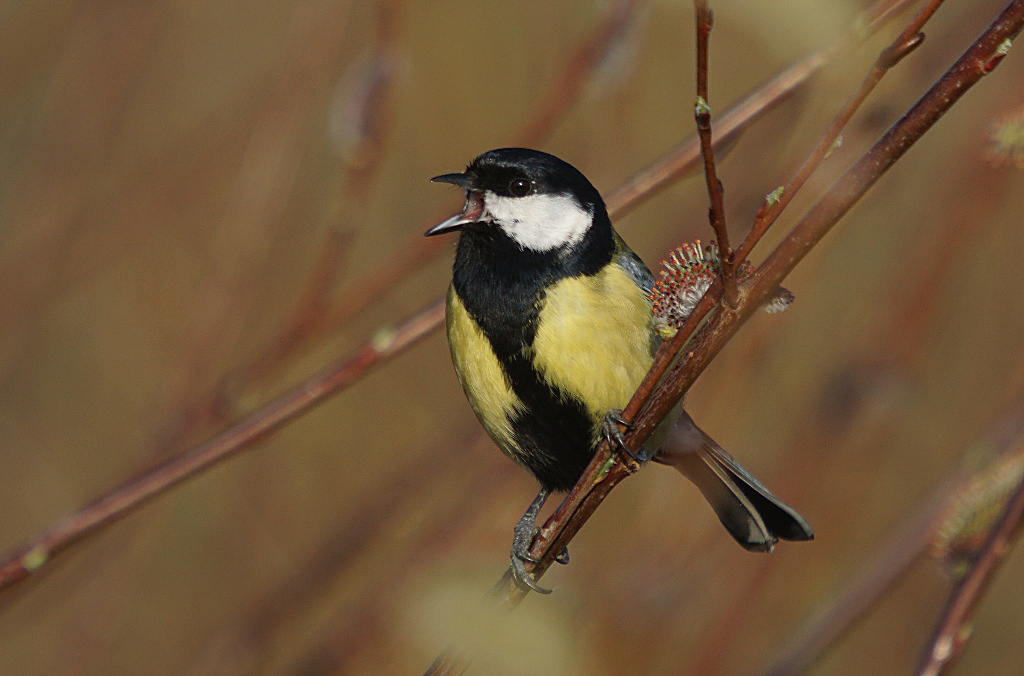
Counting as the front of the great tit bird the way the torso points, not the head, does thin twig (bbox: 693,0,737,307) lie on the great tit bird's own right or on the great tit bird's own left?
on the great tit bird's own left

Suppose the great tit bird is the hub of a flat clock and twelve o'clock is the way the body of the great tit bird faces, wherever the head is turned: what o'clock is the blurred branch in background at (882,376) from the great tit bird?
The blurred branch in background is roughly at 7 o'clock from the great tit bird.

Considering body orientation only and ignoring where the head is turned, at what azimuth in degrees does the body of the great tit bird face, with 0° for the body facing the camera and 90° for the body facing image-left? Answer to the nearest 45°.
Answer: approximately 45°

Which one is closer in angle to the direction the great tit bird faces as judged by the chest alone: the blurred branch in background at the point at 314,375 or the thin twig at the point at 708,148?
the blurred branch in background
